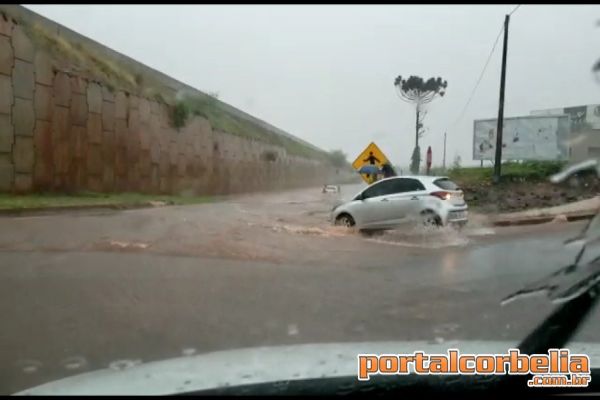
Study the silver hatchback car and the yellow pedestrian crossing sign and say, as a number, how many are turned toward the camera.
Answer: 1

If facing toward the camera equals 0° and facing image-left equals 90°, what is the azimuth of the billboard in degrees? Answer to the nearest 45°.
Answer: approximately 0°

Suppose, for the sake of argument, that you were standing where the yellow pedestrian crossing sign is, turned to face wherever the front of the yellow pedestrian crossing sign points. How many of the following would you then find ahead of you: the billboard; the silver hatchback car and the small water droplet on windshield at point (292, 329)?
2

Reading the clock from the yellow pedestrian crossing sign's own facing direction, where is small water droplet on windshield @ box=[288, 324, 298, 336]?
The small water droplet on windshield is roughly at 12 o'clock from the yellow pedestrian crossing sign.

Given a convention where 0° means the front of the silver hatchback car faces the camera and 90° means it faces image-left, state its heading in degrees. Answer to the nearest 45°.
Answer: approximately 135°

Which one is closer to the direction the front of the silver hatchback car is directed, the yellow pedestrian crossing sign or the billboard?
the yellow pedestrian crossing sign

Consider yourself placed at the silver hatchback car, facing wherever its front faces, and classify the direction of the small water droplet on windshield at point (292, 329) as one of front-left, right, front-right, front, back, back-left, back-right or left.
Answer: back-left

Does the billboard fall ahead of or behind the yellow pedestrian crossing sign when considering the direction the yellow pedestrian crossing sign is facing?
behind

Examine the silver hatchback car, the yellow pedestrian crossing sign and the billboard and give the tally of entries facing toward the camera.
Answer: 2

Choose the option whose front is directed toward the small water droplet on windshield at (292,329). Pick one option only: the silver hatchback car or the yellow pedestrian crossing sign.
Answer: the yellow pedestrian crossing sign

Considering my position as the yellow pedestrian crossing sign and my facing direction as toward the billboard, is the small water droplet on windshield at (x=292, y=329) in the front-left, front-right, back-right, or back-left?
back-right
